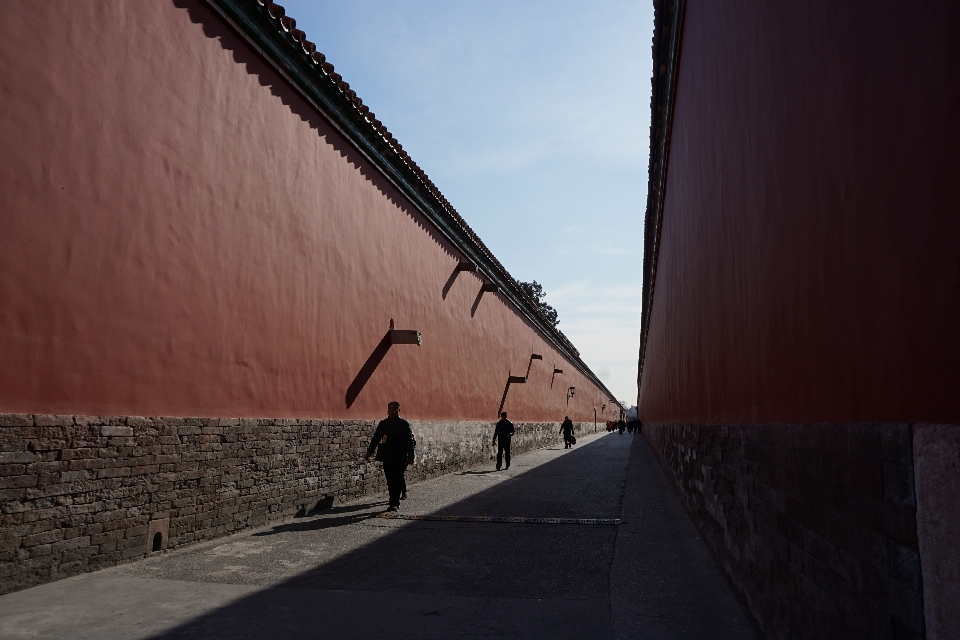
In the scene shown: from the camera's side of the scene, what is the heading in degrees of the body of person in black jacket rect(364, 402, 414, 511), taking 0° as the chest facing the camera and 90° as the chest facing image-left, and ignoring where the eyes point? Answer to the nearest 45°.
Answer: approximately 0°

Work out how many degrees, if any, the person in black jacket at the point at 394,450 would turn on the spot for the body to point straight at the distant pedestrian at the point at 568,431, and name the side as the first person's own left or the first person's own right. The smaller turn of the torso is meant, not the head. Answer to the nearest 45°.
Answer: approximately 180°
